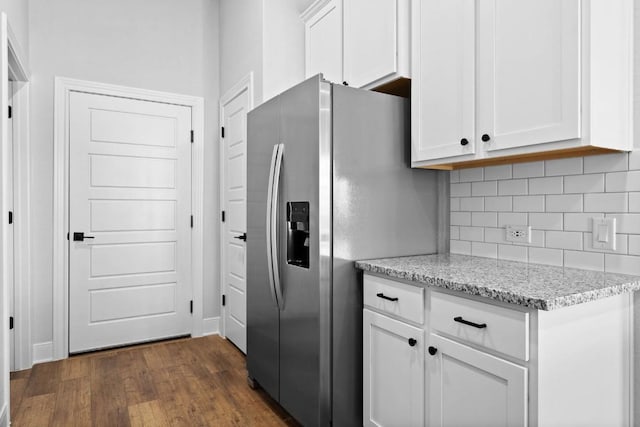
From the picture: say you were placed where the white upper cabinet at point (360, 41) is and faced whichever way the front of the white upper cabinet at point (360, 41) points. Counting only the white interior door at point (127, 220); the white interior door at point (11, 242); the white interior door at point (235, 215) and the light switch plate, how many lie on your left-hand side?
1

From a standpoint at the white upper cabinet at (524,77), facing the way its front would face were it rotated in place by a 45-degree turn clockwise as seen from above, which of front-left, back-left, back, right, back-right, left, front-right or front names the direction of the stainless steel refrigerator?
front

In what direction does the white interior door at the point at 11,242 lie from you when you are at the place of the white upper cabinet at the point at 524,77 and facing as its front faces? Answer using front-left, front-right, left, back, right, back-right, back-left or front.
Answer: front-right

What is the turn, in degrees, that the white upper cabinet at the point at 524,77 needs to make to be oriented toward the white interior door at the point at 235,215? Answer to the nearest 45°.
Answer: approximately 90° to its right

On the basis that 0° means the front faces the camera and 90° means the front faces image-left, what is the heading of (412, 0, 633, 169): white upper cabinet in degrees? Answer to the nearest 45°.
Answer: approximately 45°

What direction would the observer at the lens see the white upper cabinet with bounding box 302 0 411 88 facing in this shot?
facing the viewer and to the left of the viewer

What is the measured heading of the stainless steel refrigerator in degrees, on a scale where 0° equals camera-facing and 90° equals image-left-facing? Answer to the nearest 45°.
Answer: approximately 45°

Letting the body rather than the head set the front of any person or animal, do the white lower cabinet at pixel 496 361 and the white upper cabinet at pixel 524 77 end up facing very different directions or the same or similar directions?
same or similar directions

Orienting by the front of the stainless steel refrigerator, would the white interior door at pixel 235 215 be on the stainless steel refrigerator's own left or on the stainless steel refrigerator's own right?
on the stainless steel refrigerator's own right

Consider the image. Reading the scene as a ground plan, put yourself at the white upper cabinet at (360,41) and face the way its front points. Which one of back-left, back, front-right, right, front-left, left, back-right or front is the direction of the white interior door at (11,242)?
front-right

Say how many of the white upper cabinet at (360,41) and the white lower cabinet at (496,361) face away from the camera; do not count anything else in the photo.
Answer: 0

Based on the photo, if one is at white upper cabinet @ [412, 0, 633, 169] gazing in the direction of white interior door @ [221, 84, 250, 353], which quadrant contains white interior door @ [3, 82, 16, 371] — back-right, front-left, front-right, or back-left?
front-left

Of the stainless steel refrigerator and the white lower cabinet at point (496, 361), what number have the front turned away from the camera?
0

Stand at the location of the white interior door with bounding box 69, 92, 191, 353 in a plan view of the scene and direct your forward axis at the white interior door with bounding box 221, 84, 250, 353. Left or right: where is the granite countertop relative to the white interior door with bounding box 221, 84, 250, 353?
right

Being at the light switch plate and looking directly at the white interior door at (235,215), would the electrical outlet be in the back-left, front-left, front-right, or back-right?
front-right
